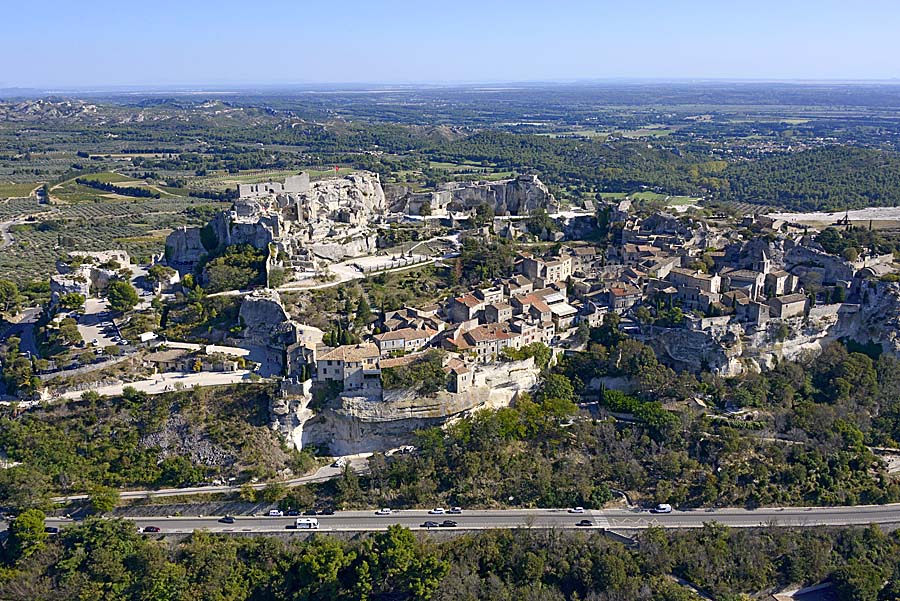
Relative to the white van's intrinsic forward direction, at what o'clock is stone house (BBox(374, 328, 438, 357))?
The stone house is roughly at 10 o'clock from the white van.

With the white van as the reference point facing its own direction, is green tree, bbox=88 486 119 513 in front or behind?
behind

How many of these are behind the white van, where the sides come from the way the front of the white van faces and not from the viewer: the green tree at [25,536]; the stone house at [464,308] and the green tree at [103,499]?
2

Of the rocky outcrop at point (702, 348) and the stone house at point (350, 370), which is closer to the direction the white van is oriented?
the rocky outcrop

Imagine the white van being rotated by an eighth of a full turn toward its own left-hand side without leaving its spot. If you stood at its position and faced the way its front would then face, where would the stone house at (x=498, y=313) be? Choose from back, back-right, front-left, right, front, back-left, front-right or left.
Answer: front

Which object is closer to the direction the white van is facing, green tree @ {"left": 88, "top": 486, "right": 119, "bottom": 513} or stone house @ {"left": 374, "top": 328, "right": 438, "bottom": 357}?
the stone house

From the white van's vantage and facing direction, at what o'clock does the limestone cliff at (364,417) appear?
The limestone cliff is roughly at 10 o'clock from the white van.

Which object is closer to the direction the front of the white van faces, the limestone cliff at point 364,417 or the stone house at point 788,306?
the stone house

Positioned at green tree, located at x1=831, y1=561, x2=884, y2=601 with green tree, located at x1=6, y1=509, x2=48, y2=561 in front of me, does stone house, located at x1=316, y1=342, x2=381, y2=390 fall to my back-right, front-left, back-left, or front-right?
front-right

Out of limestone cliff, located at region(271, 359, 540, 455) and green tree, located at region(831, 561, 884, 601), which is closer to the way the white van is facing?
the green tree

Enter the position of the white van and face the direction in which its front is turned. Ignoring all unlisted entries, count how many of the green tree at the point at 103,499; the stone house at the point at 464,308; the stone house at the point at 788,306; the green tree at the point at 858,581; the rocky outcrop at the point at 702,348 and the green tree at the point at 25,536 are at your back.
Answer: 2

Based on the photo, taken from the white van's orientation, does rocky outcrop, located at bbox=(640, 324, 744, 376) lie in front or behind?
in front

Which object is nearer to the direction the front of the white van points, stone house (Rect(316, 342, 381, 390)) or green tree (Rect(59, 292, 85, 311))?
the stone house

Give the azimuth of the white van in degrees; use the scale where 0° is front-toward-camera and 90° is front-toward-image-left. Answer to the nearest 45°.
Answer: approximately 270°

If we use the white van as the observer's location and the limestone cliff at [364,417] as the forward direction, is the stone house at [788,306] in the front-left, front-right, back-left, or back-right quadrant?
front-right

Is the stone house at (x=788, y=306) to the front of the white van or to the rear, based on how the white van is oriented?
to the front

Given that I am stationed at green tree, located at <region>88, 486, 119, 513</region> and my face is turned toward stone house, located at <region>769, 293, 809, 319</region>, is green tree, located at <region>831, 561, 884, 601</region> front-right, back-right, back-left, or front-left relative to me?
front-right
